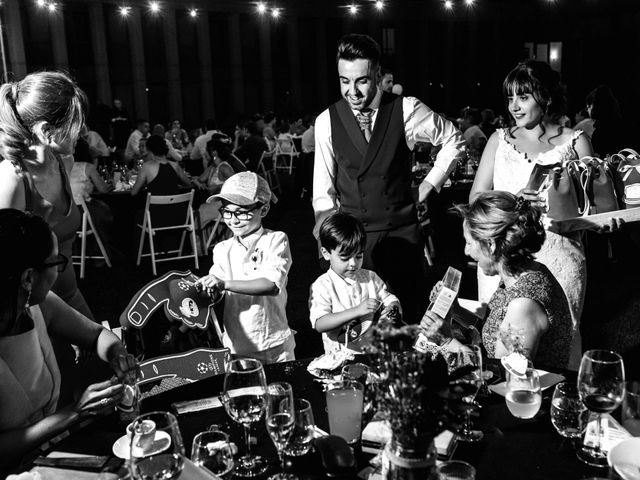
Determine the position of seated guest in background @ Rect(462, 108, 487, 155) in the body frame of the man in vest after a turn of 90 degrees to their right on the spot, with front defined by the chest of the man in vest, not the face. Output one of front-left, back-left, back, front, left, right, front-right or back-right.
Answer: right

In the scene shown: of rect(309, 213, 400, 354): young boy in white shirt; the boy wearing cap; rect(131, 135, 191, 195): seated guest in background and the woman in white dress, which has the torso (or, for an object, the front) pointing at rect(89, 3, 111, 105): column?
the seated guest in background

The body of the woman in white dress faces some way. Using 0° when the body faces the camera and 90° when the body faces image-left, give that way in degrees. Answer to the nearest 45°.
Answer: approximately 45°

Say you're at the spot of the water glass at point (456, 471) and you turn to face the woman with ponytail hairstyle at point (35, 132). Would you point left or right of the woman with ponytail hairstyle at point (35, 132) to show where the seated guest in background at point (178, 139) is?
right

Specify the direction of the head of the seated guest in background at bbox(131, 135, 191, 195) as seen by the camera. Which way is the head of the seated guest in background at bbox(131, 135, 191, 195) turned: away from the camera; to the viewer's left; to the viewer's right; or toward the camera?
away from the camera

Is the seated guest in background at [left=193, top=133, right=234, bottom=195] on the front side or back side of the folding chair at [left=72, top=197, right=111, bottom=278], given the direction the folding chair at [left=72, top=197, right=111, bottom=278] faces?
on the front side

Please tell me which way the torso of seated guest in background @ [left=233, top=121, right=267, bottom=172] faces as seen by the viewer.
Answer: to the viewer's left

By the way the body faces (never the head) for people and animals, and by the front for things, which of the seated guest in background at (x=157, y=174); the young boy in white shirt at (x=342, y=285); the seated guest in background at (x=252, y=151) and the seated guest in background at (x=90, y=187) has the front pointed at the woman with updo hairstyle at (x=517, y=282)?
the young boy in white shirt

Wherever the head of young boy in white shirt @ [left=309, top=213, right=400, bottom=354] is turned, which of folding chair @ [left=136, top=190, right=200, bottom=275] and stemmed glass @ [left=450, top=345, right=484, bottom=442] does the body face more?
the stemmed glass

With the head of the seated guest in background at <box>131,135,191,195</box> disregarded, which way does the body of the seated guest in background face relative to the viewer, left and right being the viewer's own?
facing away from the viewer

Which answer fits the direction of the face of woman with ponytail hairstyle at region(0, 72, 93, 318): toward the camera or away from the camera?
away from the camera

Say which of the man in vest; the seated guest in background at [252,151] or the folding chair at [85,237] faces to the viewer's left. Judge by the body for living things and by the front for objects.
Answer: the seated guest in background
